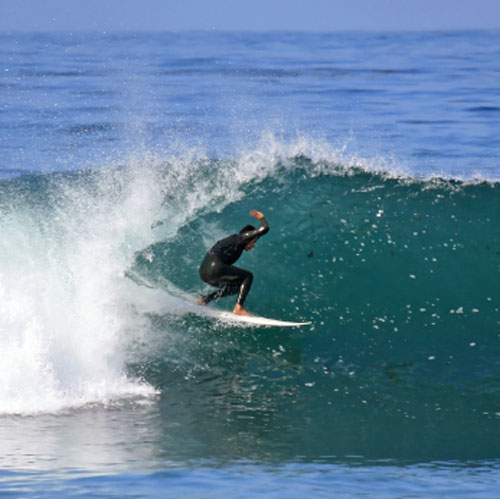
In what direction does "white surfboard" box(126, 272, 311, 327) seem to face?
to the viewer's right
